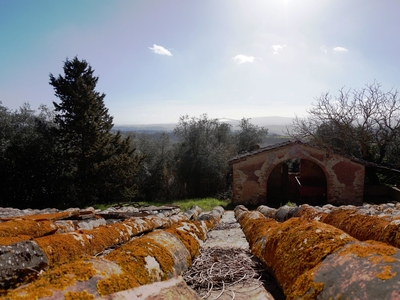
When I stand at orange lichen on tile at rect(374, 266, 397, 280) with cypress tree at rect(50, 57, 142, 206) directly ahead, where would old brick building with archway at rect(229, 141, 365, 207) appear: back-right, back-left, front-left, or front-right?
front-right

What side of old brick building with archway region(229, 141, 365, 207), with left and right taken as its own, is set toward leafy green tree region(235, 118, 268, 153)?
back

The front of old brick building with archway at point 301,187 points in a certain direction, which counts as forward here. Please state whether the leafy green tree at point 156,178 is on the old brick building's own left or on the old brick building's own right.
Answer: on the old brick building's own right

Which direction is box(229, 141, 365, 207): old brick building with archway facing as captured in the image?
toward the camera

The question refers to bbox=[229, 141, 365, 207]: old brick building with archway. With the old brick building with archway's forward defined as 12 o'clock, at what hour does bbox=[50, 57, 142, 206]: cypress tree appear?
The cypress tree is roughly at 3 o'clock from the old brick building with archway.

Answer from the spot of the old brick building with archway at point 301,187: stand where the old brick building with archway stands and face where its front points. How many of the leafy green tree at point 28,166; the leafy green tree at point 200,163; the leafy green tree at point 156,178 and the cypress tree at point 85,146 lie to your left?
0

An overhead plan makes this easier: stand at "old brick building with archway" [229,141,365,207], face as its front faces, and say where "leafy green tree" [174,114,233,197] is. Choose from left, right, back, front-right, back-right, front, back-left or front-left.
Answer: back-right

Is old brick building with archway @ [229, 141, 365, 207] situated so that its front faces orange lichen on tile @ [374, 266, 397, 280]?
yes

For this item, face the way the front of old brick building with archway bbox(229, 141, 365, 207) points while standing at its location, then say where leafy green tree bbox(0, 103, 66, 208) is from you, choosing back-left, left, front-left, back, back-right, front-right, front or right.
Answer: right
